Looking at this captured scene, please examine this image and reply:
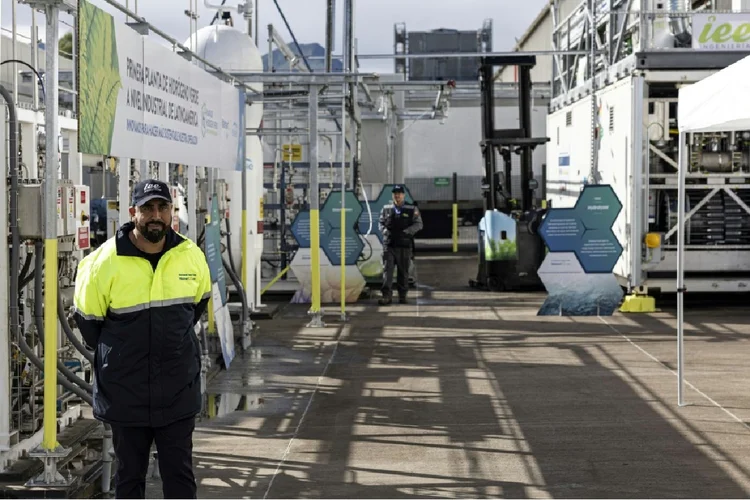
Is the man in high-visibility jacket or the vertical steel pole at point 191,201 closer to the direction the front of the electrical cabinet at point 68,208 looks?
the man in high-visibility jacket

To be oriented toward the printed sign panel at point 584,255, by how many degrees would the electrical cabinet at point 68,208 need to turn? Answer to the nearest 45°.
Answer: approximately 90° to its left

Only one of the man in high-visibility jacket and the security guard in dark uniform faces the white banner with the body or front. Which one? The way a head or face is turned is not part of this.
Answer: the security guard in dark uniform

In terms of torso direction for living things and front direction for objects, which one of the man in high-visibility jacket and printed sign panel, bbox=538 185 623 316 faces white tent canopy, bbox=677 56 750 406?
the printed sign panel

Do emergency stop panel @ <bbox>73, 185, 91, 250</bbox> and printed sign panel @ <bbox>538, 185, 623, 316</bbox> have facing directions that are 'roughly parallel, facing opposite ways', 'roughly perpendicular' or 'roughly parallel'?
roughly perpendicular

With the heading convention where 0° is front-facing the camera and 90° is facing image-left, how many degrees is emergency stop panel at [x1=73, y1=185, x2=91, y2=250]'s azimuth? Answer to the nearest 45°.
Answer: approximately 315°

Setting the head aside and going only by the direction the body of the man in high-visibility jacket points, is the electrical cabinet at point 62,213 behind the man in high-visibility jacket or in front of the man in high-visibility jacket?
behind

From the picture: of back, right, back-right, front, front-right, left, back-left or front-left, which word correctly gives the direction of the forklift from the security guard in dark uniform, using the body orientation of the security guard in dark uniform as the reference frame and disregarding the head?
back-left

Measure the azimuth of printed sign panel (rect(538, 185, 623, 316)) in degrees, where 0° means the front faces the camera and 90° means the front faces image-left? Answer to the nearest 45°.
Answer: approximately 0°
